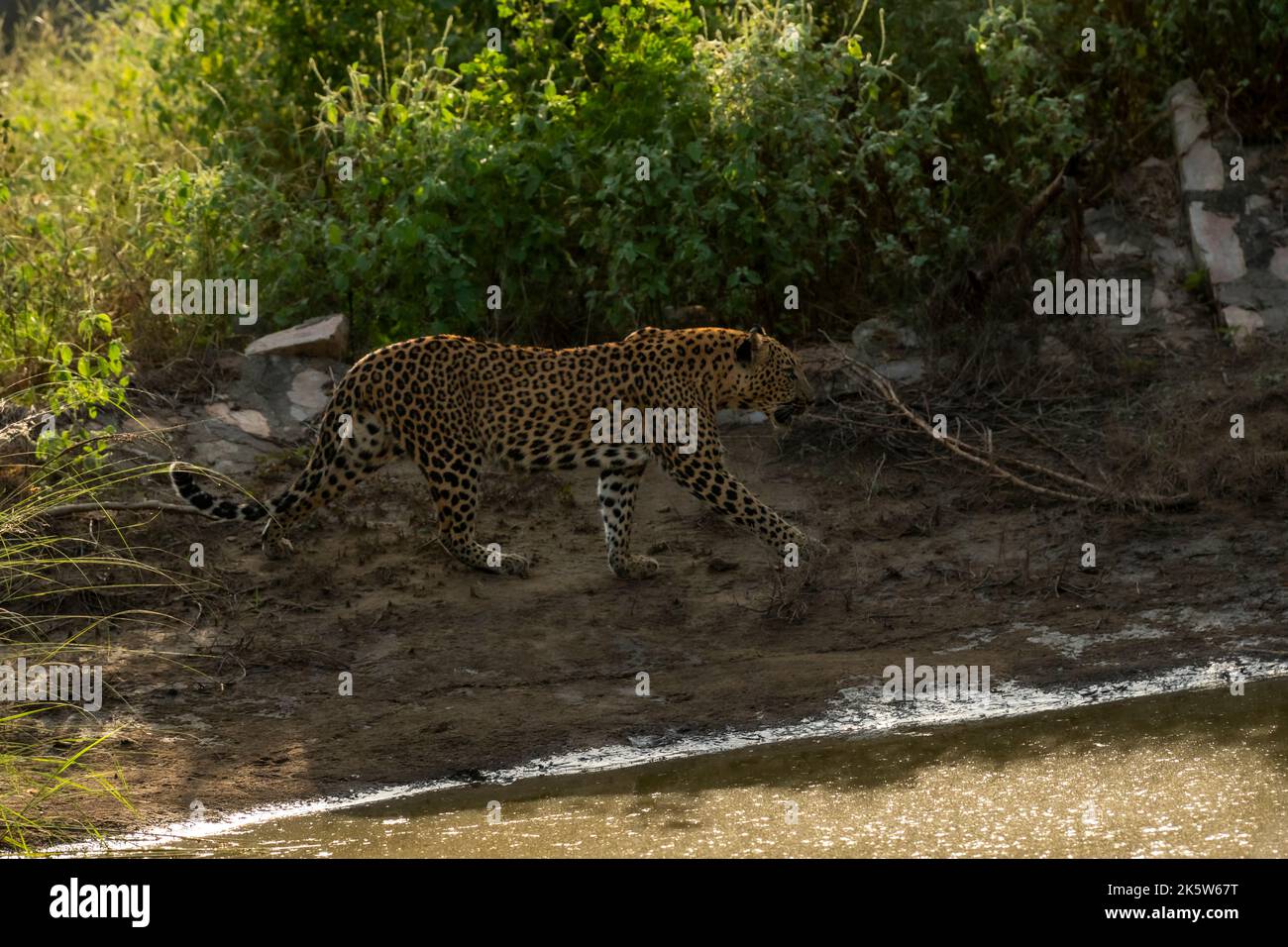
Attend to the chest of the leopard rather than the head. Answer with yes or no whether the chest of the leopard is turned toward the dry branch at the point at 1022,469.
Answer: yes

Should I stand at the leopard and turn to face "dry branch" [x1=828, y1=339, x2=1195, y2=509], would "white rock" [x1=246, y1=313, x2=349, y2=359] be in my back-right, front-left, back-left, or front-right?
back-left

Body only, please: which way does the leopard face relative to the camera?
to the viewer's right

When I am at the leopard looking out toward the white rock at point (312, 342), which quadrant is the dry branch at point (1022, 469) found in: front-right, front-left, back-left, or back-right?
back-right

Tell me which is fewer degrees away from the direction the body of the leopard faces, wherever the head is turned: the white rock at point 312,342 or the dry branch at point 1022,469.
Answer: the dry branch

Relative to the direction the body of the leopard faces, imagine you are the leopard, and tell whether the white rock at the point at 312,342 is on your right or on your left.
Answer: on your left
